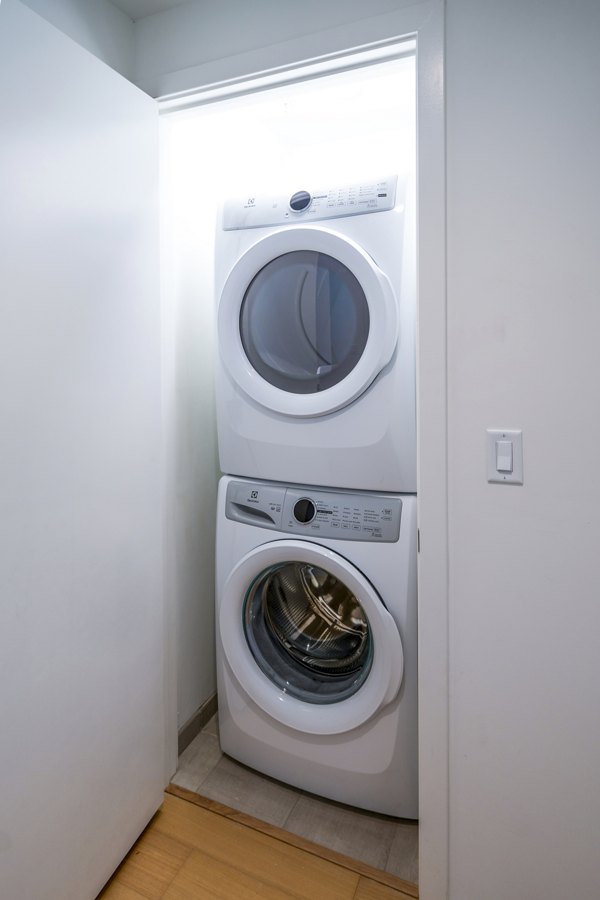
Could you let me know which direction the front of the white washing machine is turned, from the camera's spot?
facing the viewer and to the left of the viewer
